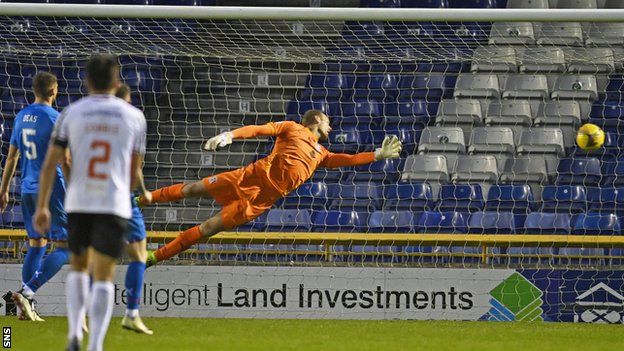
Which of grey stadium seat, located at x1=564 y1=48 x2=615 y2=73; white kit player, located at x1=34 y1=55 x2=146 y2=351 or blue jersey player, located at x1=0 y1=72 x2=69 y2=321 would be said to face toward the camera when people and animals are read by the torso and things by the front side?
the grey stadium seat

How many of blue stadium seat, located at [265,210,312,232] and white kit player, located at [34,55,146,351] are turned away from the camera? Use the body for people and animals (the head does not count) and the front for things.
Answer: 1

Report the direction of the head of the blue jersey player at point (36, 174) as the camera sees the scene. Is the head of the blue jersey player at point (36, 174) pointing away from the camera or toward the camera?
away from the camera

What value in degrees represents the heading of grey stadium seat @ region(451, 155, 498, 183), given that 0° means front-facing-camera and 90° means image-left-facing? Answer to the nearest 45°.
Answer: approximately 0°

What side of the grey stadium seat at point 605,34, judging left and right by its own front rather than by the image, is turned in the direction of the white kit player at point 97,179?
front

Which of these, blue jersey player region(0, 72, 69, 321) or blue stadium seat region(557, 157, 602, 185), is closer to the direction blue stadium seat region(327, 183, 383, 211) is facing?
the blue jersey player

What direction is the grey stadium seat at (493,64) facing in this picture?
toward the camera

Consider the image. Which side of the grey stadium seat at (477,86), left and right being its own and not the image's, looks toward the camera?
front

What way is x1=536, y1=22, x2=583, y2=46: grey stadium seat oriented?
toward the camera

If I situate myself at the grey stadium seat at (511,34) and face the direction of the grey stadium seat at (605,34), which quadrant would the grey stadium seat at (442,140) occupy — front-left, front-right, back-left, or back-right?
back-right
